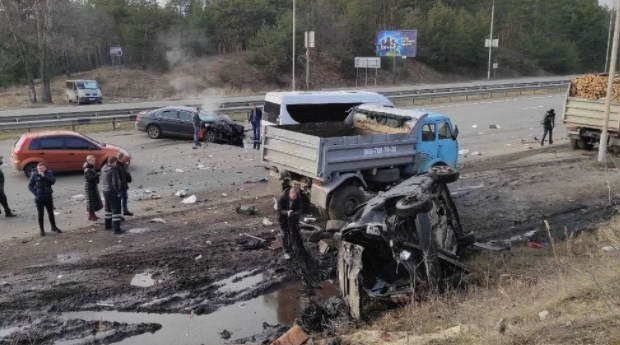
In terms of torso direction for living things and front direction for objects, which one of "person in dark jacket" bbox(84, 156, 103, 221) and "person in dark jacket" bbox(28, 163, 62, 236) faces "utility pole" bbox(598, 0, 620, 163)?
"person in dark jacket" bbox(84, 156, 103, 221)

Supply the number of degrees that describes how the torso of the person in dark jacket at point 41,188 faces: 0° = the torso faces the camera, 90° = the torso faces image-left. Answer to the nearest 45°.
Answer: approximately 0°

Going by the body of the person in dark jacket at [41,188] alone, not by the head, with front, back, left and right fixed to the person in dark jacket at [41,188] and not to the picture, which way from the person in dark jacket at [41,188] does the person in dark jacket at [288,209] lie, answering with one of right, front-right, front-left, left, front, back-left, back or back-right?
front-left

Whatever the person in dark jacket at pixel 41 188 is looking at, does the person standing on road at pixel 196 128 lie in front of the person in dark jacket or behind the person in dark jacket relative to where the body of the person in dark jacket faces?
behind

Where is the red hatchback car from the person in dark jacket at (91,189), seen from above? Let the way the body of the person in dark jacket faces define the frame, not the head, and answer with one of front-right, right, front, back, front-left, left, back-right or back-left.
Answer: left

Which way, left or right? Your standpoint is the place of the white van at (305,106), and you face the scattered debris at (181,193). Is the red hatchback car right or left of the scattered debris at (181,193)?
right

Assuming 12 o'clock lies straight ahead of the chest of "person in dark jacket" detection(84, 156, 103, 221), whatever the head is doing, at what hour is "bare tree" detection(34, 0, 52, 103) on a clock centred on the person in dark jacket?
The bare tree is roughly at 9 o'clock from the person in dark jacket.

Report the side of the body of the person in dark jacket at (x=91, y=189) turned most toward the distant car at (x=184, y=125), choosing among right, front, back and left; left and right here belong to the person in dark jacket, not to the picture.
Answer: left

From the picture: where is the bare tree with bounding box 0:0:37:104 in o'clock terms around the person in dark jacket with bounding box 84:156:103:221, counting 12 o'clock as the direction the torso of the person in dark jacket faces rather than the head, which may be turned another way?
The bare tree is roughly at 9 o'clock from the person in dark jacket.

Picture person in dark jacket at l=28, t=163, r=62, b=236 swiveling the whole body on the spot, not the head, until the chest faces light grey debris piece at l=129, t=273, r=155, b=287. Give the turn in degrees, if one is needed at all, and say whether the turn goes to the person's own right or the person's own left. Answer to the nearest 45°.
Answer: approximately 45° to the person's own left

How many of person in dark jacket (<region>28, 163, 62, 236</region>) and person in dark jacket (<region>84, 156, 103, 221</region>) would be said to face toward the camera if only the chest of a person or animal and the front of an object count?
1

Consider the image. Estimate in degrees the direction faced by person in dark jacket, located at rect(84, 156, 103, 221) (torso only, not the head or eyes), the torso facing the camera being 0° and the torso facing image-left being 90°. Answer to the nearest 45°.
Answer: approximately 270°

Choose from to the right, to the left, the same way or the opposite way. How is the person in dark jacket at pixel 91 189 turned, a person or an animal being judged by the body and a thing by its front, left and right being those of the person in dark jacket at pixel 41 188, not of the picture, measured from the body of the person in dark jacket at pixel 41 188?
to the left

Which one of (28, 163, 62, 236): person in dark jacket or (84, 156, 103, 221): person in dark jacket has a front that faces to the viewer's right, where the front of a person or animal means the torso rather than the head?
(84, 156, 103, 221): person in dark jacket

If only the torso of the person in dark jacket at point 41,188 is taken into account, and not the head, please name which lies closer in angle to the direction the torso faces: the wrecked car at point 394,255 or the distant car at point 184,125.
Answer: the wrecked car

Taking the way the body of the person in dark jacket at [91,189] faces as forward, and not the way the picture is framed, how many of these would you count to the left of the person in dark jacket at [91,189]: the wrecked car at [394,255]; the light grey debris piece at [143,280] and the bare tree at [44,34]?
1
